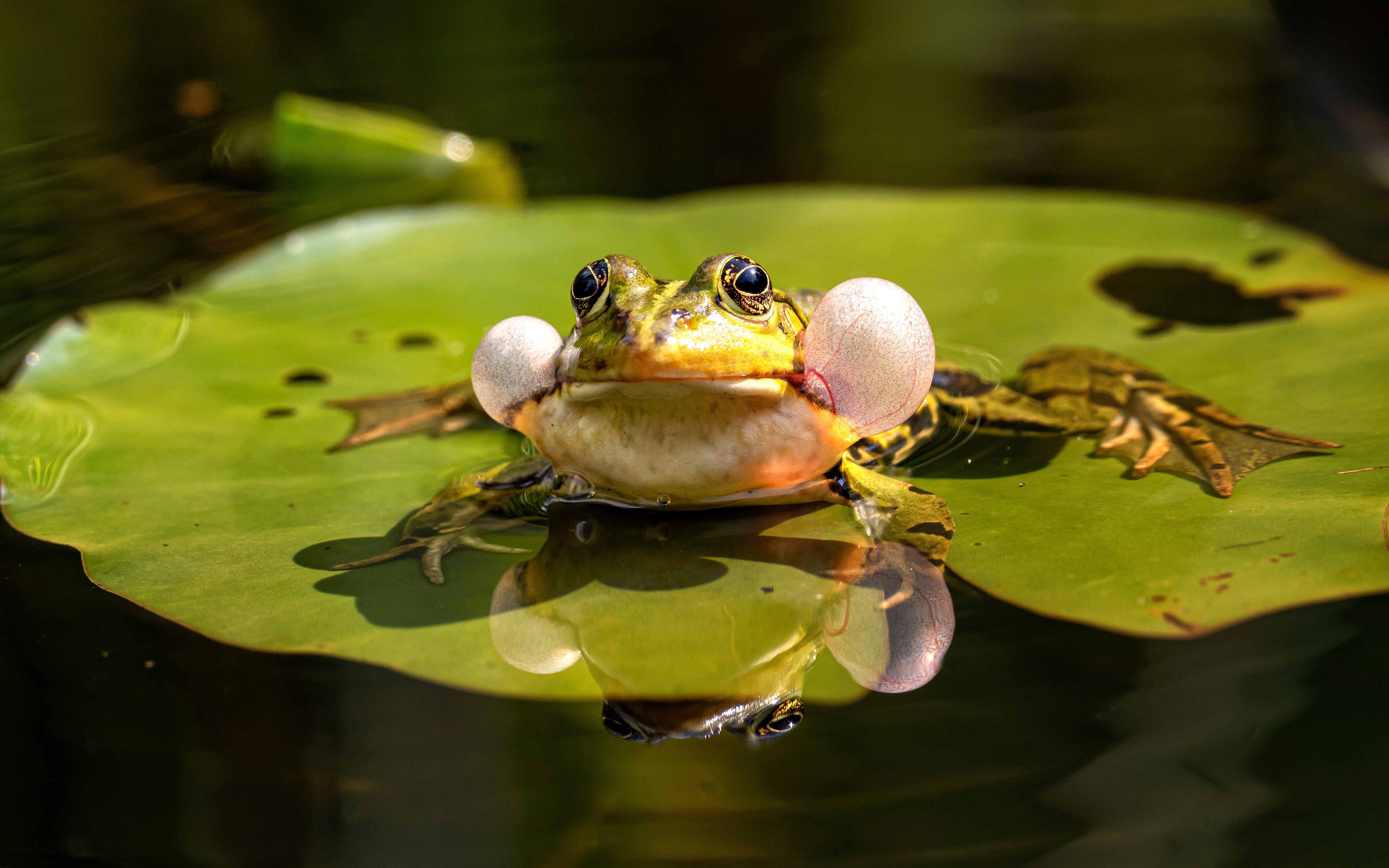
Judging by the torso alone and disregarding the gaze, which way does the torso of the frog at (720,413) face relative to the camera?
toward the camera
